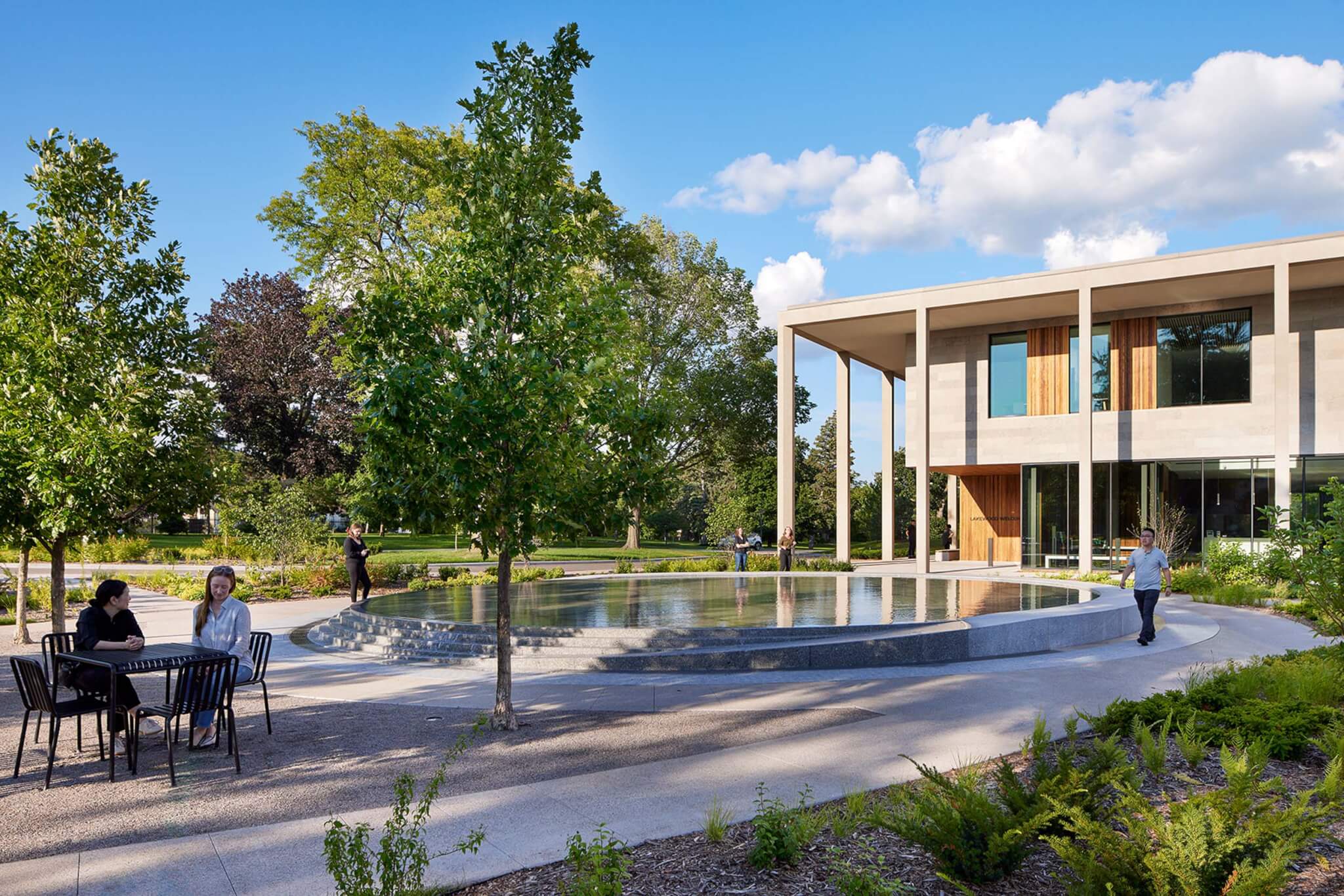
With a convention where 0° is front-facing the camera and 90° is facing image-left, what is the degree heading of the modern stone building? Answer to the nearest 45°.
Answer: approximately 45°

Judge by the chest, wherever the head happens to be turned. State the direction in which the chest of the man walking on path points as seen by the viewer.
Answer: toward the camera

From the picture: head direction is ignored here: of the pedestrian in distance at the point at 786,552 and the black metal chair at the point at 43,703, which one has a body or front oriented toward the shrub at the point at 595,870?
the pedestrian in distance

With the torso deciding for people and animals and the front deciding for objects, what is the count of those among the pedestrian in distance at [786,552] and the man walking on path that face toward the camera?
2

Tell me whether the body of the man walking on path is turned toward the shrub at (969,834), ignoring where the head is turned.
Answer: yes

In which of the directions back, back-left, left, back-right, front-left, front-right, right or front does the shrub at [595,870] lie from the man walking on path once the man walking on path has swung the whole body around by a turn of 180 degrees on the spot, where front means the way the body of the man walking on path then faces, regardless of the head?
back

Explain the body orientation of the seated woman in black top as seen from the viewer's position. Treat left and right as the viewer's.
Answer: facing the viewer and to the right of the viewer

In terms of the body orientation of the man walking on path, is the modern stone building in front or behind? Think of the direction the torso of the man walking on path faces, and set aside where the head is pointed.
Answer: behind

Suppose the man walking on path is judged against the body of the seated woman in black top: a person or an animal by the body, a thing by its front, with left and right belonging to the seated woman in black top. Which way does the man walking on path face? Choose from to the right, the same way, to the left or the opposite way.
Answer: to the right

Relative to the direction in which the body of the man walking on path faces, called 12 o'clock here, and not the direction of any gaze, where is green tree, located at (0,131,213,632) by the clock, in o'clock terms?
The green tree is roughly at 2 o'clock from the man walking on path.

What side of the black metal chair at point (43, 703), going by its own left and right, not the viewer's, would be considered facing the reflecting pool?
front

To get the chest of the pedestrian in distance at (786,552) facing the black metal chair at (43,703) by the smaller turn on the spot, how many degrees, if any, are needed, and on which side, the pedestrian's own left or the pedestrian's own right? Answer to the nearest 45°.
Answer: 0° — they already face it

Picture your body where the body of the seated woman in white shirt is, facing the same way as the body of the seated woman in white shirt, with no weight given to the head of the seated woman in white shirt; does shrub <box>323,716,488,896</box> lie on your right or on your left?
on your left

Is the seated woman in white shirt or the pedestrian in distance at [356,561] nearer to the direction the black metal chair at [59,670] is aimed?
the seated woman in white shirt

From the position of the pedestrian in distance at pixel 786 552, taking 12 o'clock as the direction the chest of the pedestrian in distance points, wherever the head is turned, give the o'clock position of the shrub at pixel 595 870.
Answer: The shrub is roughly at 12 o'clock from the pedestrian in distance.

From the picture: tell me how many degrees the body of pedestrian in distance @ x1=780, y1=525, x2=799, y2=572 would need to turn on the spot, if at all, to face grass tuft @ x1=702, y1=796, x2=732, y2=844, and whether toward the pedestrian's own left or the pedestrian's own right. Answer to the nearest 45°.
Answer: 0° — they already face it

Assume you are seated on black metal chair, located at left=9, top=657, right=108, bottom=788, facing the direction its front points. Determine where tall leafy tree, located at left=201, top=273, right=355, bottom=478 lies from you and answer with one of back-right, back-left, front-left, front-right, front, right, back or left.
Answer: front-left

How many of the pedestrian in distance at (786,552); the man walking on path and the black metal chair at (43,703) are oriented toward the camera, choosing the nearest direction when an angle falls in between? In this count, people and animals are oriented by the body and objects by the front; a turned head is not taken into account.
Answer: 2
